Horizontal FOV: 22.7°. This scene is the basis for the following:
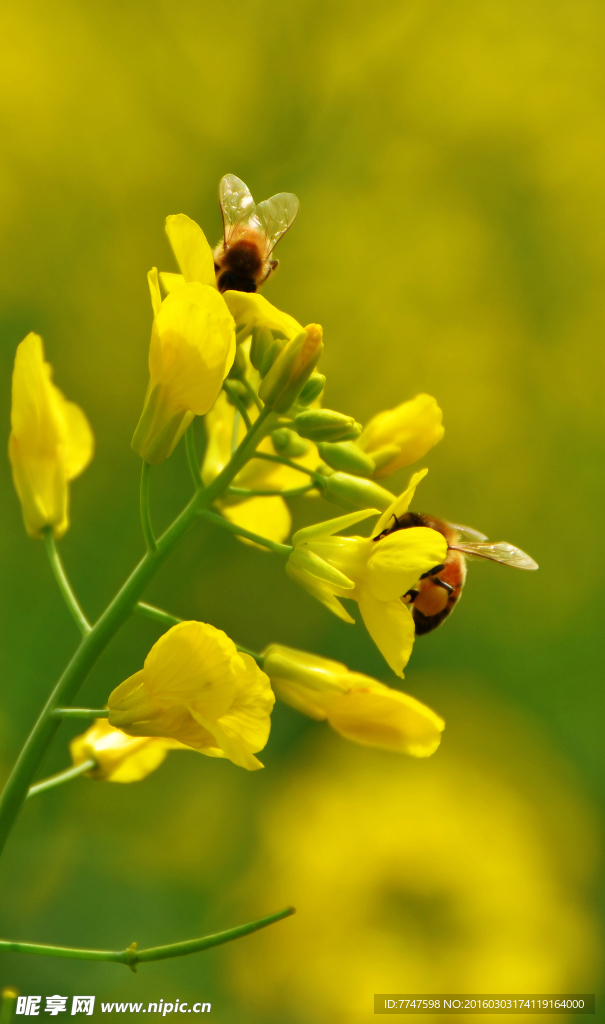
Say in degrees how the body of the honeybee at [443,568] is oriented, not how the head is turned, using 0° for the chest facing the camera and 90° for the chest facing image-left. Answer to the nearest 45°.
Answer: approximately 90°

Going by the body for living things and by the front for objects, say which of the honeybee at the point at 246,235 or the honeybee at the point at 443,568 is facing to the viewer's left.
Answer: the honeybee at the point at 443,568

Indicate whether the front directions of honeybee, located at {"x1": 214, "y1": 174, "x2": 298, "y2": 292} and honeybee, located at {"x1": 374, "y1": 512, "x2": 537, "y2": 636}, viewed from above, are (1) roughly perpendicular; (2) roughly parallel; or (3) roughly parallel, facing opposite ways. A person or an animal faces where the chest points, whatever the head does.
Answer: roughly perpendicular
